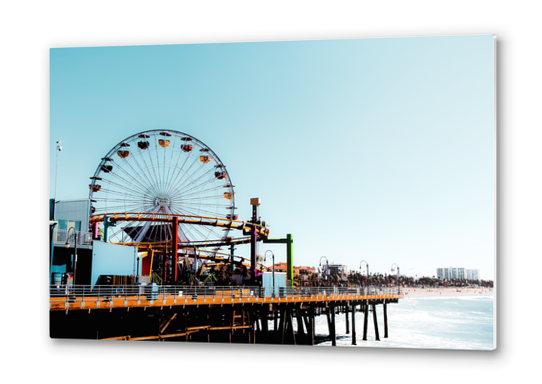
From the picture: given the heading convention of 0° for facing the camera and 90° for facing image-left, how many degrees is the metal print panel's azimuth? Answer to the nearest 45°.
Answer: approximately 0°
